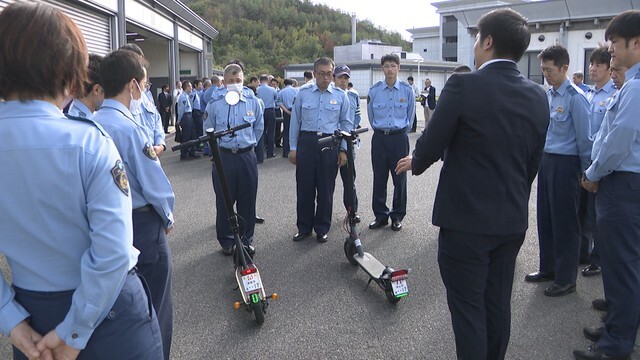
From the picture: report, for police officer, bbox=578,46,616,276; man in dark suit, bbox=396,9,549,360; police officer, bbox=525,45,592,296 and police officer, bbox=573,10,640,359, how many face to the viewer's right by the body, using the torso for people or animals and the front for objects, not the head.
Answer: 0

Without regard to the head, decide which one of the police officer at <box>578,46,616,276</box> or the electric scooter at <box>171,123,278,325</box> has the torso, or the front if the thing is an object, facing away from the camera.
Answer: the electric scooter

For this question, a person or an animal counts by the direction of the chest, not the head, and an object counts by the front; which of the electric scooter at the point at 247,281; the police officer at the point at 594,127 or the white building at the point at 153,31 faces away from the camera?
the electric scooter

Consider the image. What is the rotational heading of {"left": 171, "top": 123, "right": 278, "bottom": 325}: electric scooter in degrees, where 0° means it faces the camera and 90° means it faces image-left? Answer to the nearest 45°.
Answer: approximately 180°

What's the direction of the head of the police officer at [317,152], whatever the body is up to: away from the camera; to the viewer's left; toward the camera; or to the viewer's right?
toward the camera

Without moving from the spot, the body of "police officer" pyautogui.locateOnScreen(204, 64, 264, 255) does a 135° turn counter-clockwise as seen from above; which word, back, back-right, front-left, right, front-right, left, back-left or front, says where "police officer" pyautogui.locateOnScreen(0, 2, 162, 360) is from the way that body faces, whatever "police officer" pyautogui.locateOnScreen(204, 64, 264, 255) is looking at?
back-right

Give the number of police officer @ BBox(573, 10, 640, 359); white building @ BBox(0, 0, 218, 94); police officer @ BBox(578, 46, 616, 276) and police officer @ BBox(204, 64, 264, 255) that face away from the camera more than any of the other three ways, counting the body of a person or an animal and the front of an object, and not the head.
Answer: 0

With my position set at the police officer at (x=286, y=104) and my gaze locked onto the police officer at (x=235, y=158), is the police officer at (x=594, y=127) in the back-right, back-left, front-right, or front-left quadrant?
front-left

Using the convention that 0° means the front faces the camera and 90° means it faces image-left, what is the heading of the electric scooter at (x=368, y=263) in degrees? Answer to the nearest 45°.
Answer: approximately 135°

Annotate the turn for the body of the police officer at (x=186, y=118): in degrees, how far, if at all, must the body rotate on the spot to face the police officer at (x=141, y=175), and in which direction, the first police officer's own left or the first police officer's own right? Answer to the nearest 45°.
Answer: approximately 90° to the first police officer's own right

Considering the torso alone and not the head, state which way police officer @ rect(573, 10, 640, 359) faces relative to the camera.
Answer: to the viewer's left

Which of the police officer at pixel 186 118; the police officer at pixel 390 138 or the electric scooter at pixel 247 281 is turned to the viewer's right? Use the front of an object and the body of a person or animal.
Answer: the police officer at pixel 186 118

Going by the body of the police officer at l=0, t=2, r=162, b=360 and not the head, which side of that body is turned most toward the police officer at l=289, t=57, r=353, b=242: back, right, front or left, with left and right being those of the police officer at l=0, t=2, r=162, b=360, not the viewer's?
front

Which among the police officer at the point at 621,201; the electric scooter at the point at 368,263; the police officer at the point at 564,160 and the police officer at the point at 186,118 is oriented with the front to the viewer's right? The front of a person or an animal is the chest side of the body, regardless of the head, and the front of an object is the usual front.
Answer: the police officer at the point at 186,118

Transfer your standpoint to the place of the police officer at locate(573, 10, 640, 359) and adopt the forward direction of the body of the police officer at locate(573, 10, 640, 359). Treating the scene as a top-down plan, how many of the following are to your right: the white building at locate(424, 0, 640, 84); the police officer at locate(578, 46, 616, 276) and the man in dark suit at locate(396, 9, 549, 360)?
2

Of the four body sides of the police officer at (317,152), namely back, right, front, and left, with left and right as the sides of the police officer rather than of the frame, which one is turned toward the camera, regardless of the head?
front
